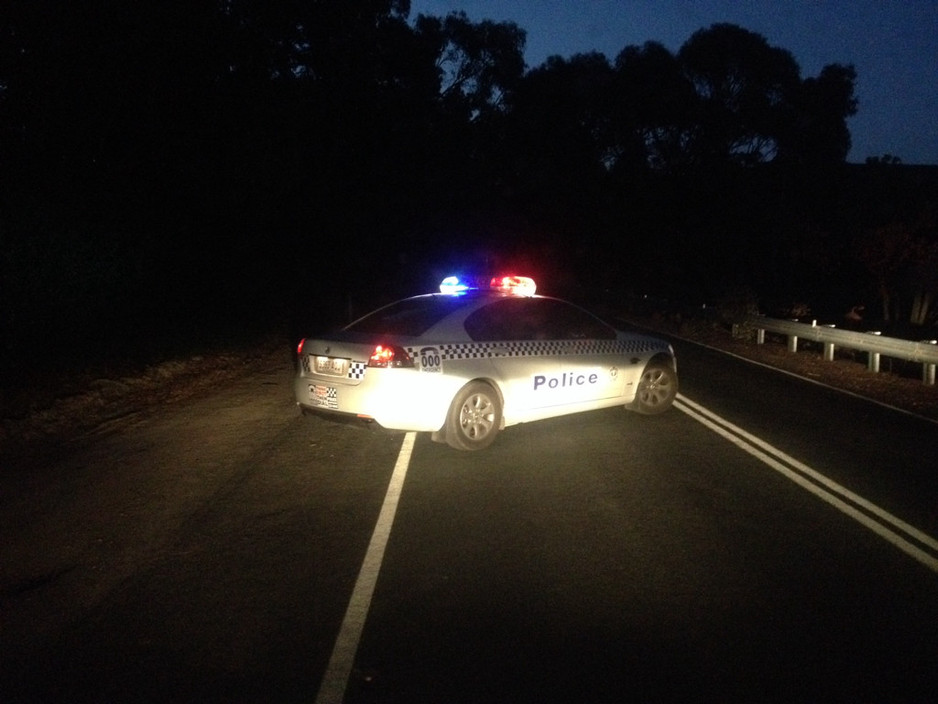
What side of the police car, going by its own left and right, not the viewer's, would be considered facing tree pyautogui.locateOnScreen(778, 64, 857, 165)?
front

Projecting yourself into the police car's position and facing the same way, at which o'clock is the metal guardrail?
The metal guardrail is roughly at 12 o'clock from the police car.

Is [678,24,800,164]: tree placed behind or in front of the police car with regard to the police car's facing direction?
in front

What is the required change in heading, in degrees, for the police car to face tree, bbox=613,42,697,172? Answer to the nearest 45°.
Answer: approximately 45° to its left

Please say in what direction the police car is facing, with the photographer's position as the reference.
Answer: facing away from the viewer and to the right of the viewer
